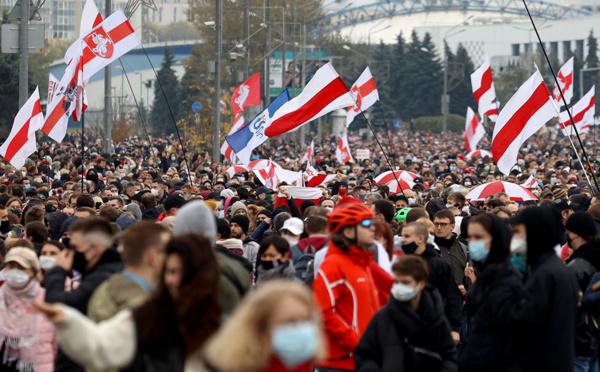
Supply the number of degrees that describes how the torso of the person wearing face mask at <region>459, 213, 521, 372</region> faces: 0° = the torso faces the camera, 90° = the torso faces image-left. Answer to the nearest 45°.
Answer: approximately 45°

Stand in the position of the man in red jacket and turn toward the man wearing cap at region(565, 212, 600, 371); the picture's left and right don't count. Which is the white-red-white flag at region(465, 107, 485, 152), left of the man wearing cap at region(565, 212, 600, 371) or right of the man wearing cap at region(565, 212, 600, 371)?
left

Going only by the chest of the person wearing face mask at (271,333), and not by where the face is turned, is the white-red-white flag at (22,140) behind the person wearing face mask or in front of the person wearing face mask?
behind

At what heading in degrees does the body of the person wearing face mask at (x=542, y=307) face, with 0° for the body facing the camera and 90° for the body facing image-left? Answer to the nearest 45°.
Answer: approximately 90°

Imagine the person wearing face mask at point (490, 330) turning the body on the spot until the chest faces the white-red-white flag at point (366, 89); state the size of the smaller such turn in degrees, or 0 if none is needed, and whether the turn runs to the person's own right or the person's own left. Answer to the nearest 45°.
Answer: approximately 135° to the person's own right

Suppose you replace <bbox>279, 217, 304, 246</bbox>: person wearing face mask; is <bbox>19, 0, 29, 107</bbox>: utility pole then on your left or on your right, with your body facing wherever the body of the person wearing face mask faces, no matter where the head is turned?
on your right

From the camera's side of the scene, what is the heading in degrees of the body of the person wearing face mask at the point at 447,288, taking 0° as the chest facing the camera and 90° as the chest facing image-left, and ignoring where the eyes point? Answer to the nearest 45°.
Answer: approximately 45°

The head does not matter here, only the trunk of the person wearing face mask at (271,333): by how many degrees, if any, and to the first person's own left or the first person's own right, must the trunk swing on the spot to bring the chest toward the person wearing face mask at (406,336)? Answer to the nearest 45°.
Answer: approximately 135° to the first person's own left

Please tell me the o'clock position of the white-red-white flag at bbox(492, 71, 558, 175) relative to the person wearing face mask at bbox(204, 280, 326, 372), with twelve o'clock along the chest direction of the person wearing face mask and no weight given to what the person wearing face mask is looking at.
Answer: The white-red-white flag is roughly at 8 o'clock from the person wearing face mask.
